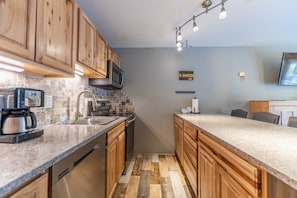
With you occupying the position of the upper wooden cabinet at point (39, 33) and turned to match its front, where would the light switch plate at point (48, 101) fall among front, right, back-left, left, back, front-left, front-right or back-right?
back-left

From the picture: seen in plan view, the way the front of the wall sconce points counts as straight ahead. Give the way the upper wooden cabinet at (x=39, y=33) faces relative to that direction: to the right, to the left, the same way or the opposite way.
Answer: to the left

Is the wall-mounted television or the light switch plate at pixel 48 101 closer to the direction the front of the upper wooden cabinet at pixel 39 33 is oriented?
the wall-mounted television

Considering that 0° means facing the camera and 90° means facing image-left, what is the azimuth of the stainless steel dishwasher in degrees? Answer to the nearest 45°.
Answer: approximately 315°

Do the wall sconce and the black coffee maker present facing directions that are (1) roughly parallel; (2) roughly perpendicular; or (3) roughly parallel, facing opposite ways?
roughly perpendicular

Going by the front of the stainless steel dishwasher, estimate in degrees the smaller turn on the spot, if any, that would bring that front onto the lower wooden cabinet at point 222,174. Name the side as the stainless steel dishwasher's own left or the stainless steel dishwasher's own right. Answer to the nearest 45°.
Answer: approximately 45° to the stainless steel dishwasher's own left

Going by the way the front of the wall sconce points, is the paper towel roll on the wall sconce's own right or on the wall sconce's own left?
on the wall sconce's own right

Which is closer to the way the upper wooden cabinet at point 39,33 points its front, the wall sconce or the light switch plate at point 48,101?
the wall sconce
